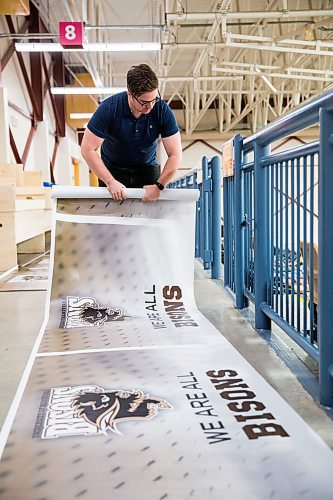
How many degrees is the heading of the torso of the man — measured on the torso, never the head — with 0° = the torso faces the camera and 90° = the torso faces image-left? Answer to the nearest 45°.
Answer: approximately 0°

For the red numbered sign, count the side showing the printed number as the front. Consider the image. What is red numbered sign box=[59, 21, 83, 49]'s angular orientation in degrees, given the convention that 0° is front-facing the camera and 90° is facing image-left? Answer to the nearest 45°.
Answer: approximately 0°

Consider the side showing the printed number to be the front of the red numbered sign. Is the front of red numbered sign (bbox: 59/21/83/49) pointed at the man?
yes

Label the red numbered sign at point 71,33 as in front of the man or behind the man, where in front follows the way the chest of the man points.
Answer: behind

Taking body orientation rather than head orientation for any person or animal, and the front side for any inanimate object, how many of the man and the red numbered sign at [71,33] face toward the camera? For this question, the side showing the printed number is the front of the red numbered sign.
2
